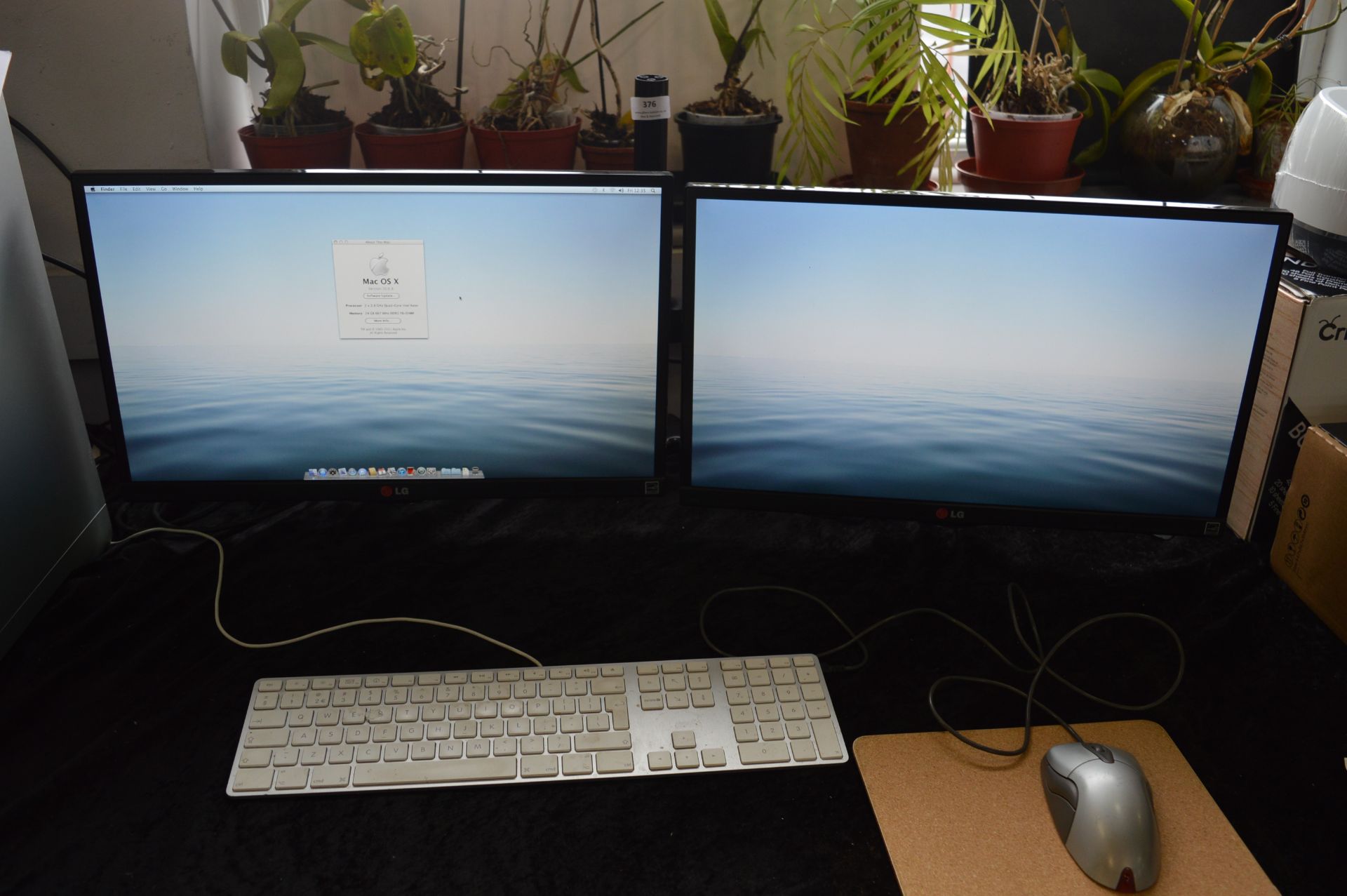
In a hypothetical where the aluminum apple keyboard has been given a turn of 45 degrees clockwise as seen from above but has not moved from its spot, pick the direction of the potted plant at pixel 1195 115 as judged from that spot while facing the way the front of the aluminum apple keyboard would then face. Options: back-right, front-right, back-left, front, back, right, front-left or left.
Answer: back

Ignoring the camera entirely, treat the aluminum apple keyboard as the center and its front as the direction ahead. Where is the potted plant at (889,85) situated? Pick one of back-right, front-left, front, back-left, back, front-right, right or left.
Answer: back-left

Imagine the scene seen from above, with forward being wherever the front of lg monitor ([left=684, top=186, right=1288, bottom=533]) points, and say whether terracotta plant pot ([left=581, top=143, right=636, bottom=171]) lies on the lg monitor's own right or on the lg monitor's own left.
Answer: on the lg monitor's own right

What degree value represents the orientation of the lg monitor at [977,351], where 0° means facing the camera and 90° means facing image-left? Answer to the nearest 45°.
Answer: approximately 0°

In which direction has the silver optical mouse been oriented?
away from the camera

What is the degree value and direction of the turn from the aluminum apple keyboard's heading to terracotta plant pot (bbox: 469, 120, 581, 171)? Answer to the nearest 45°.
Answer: approximately 180°

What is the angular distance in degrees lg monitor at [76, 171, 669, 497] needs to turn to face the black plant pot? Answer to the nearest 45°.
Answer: approximately 135° to its left
